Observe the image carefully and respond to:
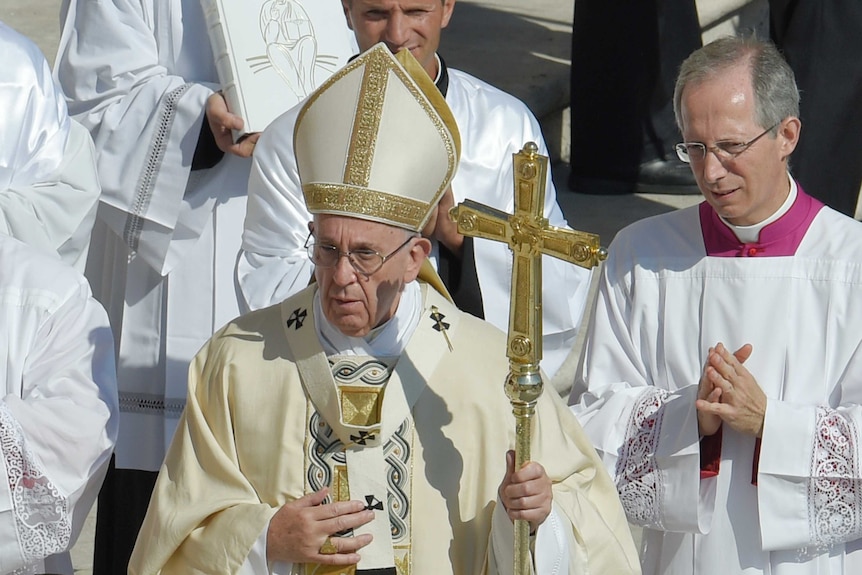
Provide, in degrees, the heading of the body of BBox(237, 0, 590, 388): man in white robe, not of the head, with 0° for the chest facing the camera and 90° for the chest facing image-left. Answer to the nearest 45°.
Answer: approximately 0°

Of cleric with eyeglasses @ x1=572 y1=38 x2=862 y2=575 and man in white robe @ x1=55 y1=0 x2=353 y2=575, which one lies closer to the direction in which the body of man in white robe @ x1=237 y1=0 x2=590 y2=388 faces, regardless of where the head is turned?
the cleric with eyeglasses

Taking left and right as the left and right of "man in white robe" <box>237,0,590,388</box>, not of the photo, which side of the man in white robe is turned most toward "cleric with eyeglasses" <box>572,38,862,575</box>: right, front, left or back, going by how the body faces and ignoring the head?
left

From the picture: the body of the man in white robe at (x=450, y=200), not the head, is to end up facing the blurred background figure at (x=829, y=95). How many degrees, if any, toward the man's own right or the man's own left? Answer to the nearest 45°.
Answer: approximately 135° to the man's own left

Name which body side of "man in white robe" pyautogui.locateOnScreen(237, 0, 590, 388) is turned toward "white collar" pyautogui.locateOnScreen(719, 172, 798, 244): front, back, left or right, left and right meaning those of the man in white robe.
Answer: left

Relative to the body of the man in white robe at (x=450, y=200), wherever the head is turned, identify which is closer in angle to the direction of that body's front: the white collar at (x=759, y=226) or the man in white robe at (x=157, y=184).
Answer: the white collar

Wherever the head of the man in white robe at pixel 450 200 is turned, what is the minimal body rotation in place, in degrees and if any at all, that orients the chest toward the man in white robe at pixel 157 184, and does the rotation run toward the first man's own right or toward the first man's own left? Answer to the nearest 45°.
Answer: approximately 135° to the first man's own right
